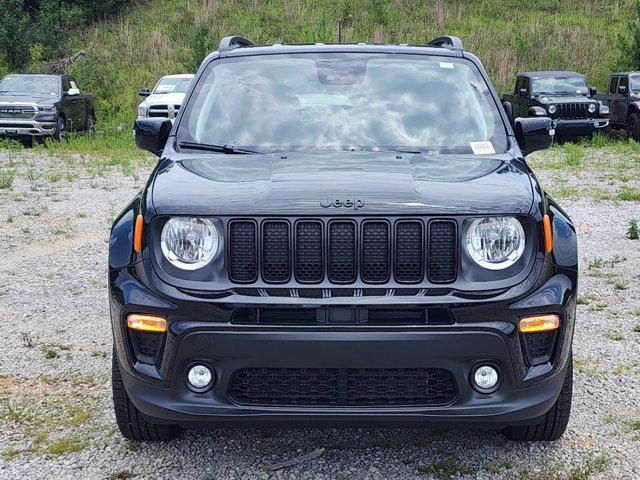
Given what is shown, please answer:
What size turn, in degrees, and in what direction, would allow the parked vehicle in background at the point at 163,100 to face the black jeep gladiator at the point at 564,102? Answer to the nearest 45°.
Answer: approximately 45° to its left

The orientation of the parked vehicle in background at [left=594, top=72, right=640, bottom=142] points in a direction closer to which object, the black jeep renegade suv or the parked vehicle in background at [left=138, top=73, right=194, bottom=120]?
the black jeep renegade suv

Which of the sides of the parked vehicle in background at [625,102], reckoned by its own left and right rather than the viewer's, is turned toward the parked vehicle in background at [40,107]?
right

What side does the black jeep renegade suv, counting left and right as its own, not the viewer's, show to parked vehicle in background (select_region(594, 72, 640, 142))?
back

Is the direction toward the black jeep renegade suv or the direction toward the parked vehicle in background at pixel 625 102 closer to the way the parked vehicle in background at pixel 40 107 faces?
the black jeep renegade suv

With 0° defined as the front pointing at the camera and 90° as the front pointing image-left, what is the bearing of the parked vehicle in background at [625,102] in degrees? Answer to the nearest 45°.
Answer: approximately 315°

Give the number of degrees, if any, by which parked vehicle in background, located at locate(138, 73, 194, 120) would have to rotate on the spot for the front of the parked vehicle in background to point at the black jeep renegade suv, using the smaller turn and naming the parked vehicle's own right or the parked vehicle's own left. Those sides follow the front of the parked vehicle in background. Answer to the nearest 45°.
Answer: approximately 45° to the parked vehicle's own left

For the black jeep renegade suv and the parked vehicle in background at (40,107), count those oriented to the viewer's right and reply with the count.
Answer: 0

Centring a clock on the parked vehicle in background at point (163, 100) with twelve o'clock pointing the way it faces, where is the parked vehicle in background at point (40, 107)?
the parked vehicle in background at point (40, 107) is roughly at 1 o'clock from the parked vehicle in background at point (163, 100).
